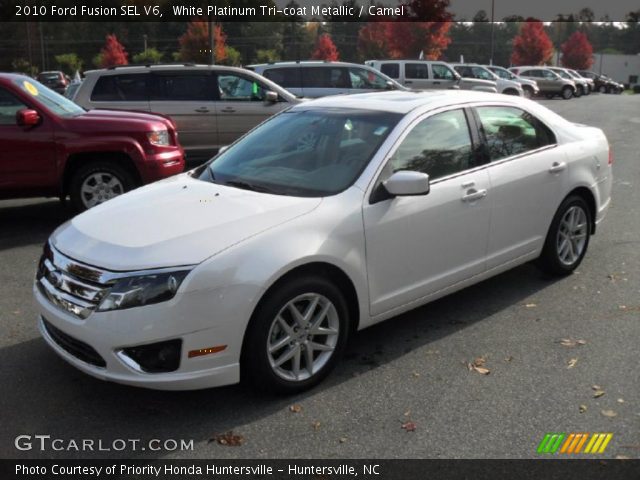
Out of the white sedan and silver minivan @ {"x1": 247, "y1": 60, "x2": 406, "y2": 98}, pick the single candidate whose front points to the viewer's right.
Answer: the silver minivan

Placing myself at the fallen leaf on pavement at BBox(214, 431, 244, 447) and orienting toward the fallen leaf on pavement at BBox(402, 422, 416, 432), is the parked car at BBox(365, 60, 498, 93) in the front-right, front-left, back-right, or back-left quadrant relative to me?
front-left

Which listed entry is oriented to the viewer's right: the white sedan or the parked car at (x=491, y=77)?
the parked car

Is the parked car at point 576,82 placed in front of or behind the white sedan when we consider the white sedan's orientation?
behind

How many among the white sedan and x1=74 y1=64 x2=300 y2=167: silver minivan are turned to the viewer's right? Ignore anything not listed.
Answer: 1

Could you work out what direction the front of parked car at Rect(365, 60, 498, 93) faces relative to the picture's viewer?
facing to the right of the viewer

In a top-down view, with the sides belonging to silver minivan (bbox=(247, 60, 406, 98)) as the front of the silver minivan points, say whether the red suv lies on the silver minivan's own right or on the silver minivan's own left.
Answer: on the silver minivan's own right

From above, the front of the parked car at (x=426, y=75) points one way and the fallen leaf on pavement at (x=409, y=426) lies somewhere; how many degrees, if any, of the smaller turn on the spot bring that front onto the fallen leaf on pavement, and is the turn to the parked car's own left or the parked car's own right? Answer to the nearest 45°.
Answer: approximately 90° to the parked car's own right

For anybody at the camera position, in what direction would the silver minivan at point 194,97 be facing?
facing to the right of the viewer

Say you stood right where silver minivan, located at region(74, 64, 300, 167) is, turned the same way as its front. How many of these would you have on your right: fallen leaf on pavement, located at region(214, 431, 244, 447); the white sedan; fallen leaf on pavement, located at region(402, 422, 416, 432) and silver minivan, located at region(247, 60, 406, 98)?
3

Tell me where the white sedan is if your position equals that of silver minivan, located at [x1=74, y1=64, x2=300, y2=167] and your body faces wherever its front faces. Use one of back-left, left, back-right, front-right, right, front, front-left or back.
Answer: right

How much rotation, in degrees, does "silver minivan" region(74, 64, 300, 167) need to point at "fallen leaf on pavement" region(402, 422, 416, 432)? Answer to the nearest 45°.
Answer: approximately 90° to its right

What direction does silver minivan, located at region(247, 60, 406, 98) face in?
to the viewer's right

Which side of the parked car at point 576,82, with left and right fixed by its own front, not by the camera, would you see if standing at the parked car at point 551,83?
right

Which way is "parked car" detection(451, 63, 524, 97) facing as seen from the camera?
to the viewer's right

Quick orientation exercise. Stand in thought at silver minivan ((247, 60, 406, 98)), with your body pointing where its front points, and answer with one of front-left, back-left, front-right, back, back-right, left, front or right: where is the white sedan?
right

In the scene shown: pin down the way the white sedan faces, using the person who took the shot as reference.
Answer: facing the viewer and to the left of the viewer

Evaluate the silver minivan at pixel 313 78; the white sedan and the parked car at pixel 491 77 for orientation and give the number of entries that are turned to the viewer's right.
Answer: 2
